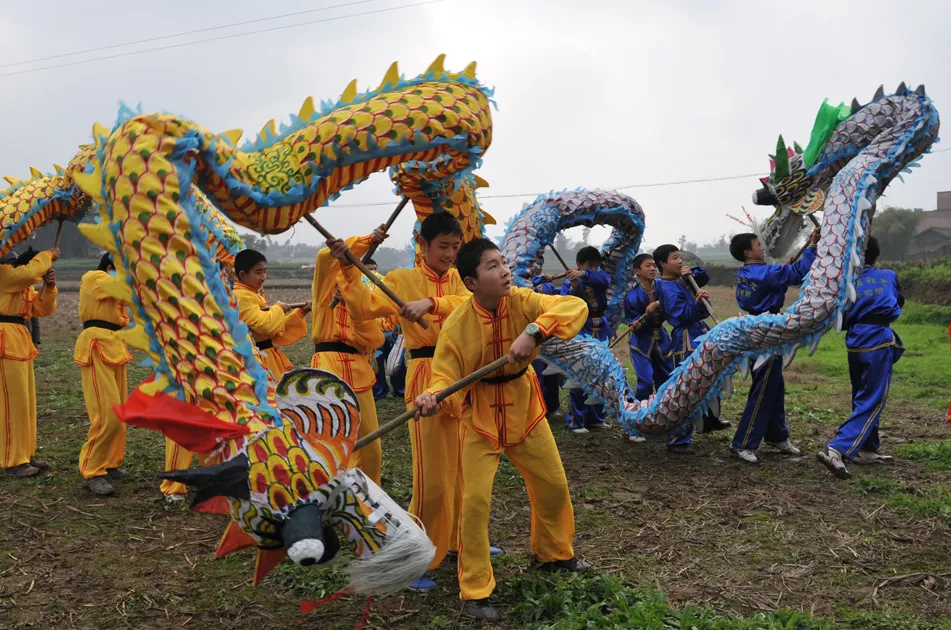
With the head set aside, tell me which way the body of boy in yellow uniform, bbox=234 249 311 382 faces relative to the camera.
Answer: to the viewer's right

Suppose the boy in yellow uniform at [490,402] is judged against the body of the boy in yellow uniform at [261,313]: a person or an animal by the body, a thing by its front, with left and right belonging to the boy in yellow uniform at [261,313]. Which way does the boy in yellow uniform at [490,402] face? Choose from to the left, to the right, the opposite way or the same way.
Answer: to the right

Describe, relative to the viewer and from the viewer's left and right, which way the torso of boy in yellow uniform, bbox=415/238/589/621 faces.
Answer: facing the viewer

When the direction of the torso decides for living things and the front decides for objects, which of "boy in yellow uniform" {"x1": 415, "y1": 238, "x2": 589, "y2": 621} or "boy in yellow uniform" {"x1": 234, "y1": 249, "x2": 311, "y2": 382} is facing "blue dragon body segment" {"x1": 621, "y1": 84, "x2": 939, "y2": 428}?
"boy in yellow uniform" {"x1": 234, "y1": 249, "x2": 311, "y2": 382}

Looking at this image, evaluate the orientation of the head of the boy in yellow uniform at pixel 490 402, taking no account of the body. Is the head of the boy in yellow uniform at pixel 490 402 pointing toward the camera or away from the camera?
toward the camera

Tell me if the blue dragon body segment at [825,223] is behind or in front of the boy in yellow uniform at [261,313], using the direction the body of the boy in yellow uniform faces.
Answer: in front

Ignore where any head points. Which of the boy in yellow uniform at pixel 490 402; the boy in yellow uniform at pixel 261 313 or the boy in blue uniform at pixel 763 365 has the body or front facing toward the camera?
the boy in yellow uniform at pixel 490 402

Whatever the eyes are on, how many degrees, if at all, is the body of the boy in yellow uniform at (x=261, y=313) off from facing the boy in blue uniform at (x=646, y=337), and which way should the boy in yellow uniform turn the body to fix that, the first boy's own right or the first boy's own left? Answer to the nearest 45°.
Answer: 0° — they already face them

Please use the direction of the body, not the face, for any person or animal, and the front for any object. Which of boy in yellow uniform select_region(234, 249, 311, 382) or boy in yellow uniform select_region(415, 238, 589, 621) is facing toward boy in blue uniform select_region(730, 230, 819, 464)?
boy in yellow uniform select_region(234, 249, 311, 382)

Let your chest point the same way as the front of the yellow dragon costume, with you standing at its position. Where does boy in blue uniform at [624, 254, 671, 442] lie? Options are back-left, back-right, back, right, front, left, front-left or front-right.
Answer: left

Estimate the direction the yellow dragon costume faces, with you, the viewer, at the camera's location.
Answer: facing the viewer and to the right of the viewer

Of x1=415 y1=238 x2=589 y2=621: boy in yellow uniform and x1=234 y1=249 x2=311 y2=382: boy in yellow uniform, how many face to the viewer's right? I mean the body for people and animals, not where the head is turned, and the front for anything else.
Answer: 1

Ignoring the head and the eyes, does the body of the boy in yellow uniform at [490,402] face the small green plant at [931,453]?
no

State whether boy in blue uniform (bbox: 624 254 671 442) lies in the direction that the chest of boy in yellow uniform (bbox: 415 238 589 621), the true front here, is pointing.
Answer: no
